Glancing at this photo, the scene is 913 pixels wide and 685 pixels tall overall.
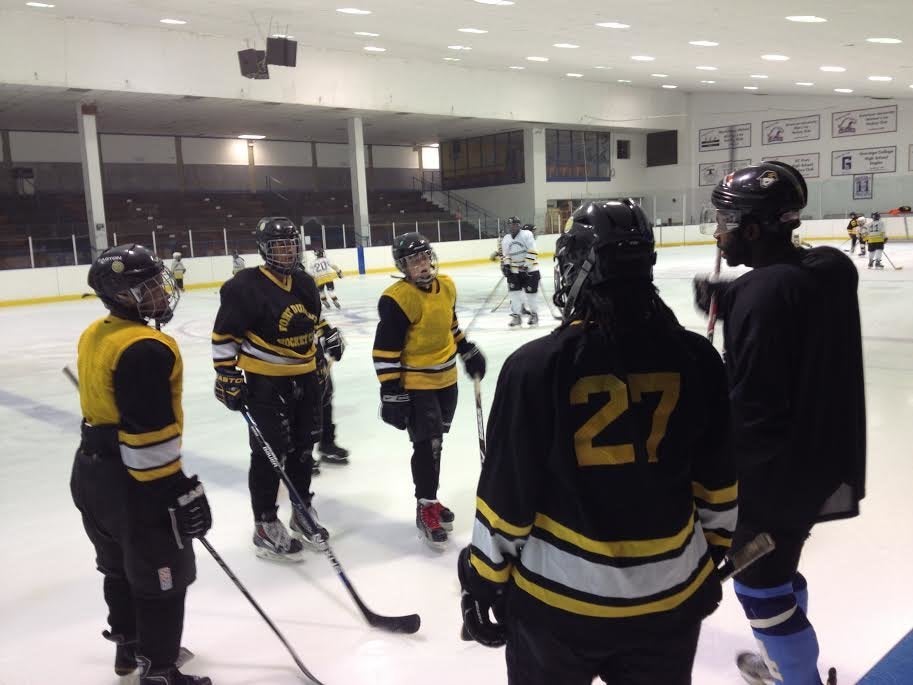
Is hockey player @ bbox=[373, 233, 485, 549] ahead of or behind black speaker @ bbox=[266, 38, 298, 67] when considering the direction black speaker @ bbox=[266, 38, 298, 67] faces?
ahead

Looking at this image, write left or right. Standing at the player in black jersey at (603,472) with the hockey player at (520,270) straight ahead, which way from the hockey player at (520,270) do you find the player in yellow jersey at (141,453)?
left

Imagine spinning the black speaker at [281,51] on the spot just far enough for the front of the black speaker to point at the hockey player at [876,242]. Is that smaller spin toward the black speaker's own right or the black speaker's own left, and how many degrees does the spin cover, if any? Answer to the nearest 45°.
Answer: approximately 45° to the black speaker's own left

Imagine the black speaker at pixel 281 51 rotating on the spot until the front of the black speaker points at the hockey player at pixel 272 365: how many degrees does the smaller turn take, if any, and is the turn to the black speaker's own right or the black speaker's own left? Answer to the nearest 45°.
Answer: approximately 45° to the black speaker's own right

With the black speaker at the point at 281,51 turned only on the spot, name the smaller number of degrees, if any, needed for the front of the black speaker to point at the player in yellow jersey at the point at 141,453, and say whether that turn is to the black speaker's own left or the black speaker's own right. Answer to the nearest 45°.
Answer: approximately 45° to the black speaker's own right

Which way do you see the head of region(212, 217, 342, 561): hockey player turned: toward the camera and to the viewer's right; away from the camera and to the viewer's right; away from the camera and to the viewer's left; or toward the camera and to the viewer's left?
toward the camera and to the viewer's right

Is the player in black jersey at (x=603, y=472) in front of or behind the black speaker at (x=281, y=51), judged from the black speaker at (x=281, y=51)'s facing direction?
in front

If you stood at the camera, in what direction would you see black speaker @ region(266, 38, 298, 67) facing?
facing the viewer and to the right of the viewer

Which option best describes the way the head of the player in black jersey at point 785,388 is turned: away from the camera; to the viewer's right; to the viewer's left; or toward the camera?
to the viewer's left

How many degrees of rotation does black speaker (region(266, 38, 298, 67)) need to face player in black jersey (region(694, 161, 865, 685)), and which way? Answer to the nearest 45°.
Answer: approximately 45° to its right

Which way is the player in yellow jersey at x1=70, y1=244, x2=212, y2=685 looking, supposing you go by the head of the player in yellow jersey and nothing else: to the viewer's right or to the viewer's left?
to the viewer's right

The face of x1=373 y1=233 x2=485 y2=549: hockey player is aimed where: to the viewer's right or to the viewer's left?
to the viewer's right

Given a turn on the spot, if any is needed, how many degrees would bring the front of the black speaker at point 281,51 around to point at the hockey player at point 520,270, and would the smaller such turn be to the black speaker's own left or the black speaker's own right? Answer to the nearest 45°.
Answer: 0° — it already faces them
